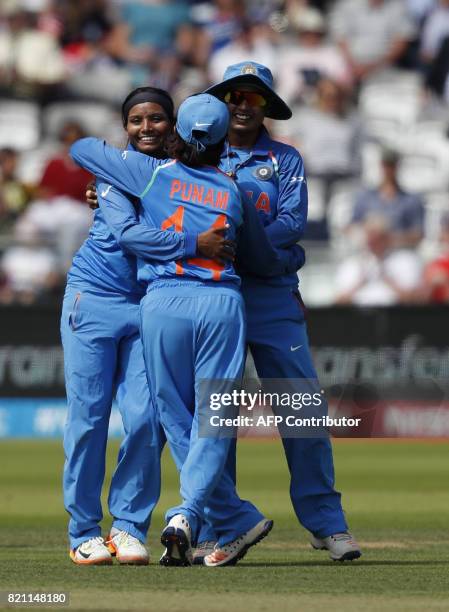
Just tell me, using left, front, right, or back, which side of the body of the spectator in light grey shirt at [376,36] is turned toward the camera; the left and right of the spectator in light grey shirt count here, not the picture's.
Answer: front

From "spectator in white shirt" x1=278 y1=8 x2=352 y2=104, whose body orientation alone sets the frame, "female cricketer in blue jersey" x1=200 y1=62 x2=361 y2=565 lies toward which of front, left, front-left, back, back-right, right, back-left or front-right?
front

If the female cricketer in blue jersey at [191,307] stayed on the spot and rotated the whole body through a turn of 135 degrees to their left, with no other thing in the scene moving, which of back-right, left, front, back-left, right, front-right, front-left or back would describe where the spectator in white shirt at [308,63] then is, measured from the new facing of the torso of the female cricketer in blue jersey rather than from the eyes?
back-right

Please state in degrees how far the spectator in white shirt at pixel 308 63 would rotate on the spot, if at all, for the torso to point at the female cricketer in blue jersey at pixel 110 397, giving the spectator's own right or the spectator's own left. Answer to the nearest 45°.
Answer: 0° — they already face them

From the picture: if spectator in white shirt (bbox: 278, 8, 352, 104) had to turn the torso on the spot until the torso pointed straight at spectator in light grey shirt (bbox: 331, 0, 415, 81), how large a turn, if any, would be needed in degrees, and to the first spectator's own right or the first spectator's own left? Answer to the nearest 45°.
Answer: approximately 135° to the first spectator's own left

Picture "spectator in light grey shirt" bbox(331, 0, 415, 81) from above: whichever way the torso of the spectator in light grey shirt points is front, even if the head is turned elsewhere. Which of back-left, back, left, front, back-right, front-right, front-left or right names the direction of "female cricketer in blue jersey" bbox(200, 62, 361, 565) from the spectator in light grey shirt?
front

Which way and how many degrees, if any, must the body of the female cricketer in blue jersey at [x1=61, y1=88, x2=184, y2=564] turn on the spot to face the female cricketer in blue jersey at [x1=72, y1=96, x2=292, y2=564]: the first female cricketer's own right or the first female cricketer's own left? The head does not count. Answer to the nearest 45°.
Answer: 0° — they already face them

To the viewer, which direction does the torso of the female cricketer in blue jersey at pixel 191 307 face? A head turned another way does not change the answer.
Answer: away from the camera

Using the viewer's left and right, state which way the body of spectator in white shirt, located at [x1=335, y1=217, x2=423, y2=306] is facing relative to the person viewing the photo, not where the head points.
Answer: facing the viewer

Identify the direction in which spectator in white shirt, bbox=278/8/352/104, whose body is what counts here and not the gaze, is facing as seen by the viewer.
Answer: toward the camera

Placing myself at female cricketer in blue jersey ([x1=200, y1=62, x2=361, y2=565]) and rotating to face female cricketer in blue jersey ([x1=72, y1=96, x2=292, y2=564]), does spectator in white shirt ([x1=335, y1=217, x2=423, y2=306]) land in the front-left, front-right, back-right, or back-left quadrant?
back-right

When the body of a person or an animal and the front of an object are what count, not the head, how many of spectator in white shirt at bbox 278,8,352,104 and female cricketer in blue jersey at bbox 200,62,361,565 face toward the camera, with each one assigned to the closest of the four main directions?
2
